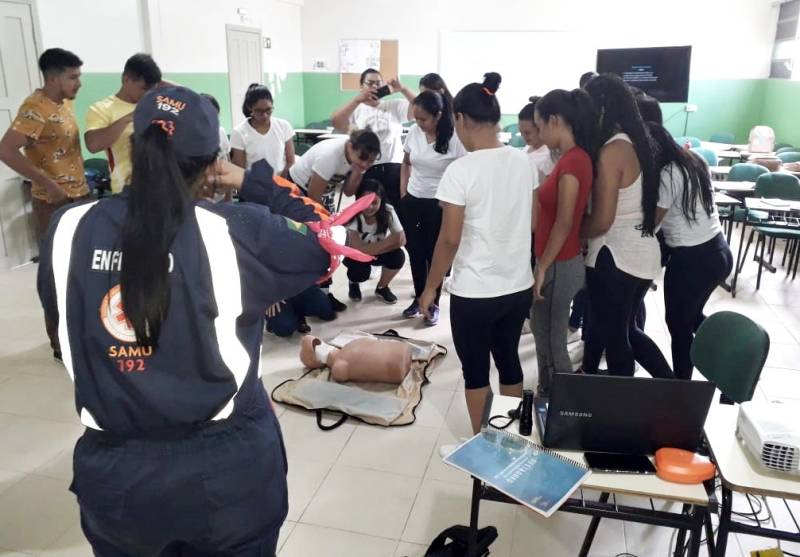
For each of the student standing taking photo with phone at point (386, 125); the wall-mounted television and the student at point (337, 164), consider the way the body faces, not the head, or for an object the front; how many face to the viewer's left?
0

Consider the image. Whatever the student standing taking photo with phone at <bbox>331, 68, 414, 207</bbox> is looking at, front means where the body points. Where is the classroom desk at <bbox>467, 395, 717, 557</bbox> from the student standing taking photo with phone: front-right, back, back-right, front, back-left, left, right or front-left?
front

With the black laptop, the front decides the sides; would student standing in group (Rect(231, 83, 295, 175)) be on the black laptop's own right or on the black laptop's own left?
on the black laptop's own left

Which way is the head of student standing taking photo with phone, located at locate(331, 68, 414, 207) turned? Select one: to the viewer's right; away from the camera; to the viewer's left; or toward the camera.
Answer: toward the camera

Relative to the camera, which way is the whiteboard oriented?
toward the camera

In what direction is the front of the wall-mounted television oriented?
toward the camera

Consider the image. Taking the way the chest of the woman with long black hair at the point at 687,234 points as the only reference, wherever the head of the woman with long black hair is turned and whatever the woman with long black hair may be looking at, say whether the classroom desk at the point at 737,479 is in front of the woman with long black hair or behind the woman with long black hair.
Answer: behind

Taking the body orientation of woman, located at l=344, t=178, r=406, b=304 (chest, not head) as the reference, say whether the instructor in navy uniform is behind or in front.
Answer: in front

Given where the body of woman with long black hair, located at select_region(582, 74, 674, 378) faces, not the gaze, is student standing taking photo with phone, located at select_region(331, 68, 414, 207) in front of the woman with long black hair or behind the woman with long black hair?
in front

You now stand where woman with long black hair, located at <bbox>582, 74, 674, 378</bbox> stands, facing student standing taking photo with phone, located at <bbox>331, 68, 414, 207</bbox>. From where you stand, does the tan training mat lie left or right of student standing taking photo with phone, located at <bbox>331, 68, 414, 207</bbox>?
left

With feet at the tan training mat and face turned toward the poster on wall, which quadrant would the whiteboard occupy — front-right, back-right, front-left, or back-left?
front-right

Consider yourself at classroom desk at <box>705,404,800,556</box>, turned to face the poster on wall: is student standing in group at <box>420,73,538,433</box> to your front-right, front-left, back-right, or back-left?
front-left

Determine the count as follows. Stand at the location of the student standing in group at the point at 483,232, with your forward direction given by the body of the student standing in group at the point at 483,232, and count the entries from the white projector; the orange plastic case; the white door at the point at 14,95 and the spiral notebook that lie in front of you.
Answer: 1

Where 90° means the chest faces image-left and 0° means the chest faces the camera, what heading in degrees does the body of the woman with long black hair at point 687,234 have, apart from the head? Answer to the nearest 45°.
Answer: approximately 135°

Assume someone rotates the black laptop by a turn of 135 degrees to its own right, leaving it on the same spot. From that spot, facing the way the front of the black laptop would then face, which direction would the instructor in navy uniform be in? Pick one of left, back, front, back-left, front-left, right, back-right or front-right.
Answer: right

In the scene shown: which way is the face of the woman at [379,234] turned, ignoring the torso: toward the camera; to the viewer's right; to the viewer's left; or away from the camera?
toward the camera

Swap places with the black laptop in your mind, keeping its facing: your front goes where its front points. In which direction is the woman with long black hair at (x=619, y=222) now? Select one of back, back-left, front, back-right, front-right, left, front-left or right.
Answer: front

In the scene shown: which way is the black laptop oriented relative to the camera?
away from the camera
